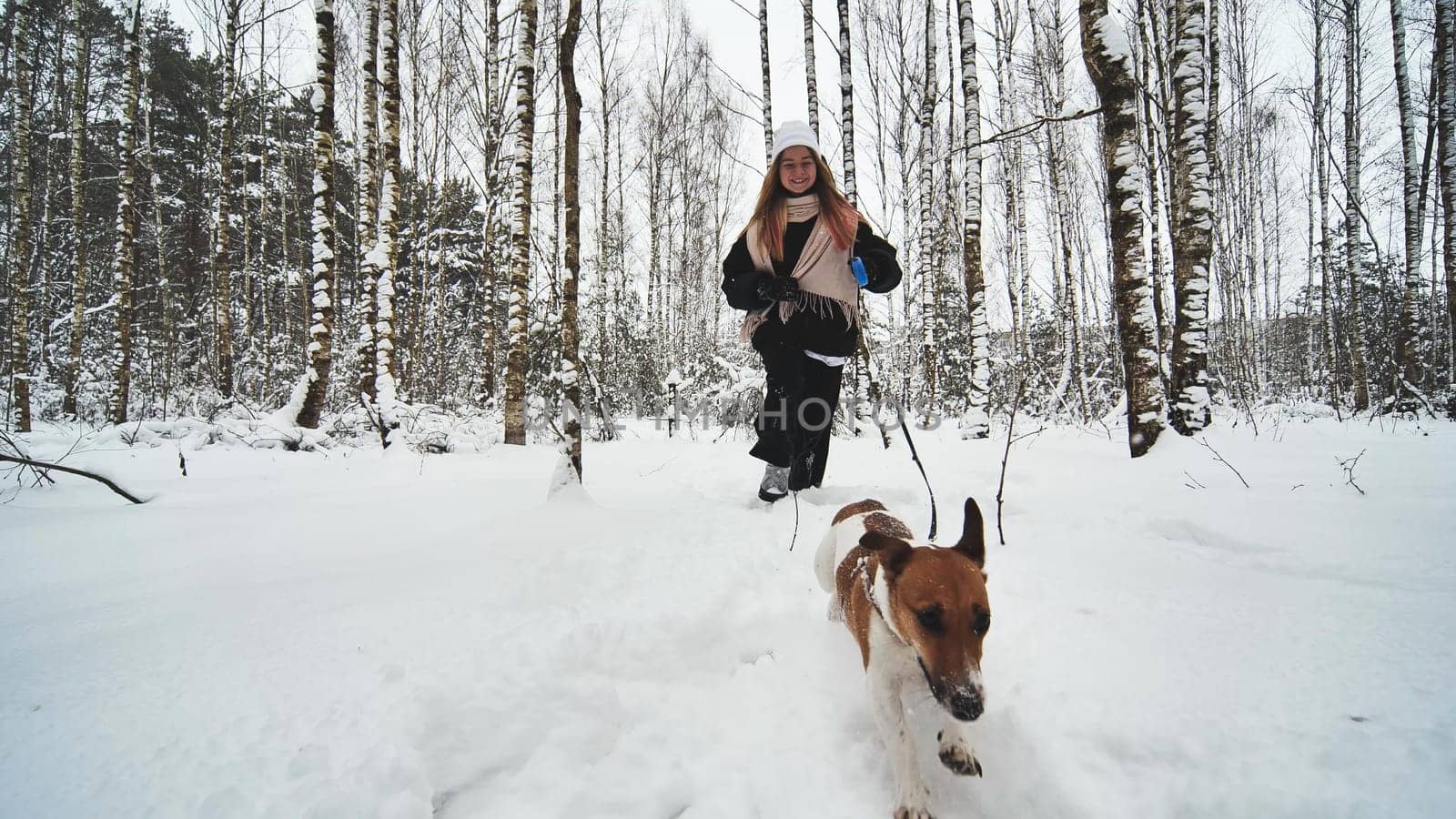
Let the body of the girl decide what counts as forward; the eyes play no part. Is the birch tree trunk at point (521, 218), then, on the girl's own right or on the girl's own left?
on the girl's own right

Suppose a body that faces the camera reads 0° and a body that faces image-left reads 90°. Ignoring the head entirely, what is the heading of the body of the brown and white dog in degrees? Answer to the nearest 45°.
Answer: approximately 315°

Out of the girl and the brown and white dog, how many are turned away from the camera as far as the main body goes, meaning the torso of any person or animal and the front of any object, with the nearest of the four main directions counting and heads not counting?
0

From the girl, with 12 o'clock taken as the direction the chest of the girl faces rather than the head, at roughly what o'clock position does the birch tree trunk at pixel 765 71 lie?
The birch tree trunk is roughly at 6 o'clock from the girl.

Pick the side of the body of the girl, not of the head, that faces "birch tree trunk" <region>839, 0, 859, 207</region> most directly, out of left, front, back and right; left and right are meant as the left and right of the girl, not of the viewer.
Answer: back

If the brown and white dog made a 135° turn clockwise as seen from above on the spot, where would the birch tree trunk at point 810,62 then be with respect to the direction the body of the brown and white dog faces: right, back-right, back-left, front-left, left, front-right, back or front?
right

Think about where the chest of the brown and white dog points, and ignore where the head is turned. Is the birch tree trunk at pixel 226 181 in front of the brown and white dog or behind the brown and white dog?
behind

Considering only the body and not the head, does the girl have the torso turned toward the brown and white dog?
yes

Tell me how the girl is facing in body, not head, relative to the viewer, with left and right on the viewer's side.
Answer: facing the viewer

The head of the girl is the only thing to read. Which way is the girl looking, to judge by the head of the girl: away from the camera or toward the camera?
toward the camera

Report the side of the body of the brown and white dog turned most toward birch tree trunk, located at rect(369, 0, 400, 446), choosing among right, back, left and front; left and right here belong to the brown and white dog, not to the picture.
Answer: back

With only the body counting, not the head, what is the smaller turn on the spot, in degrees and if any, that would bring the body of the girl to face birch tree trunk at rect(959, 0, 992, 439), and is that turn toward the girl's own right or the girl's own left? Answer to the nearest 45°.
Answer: approximately 135° to the girl's own left
